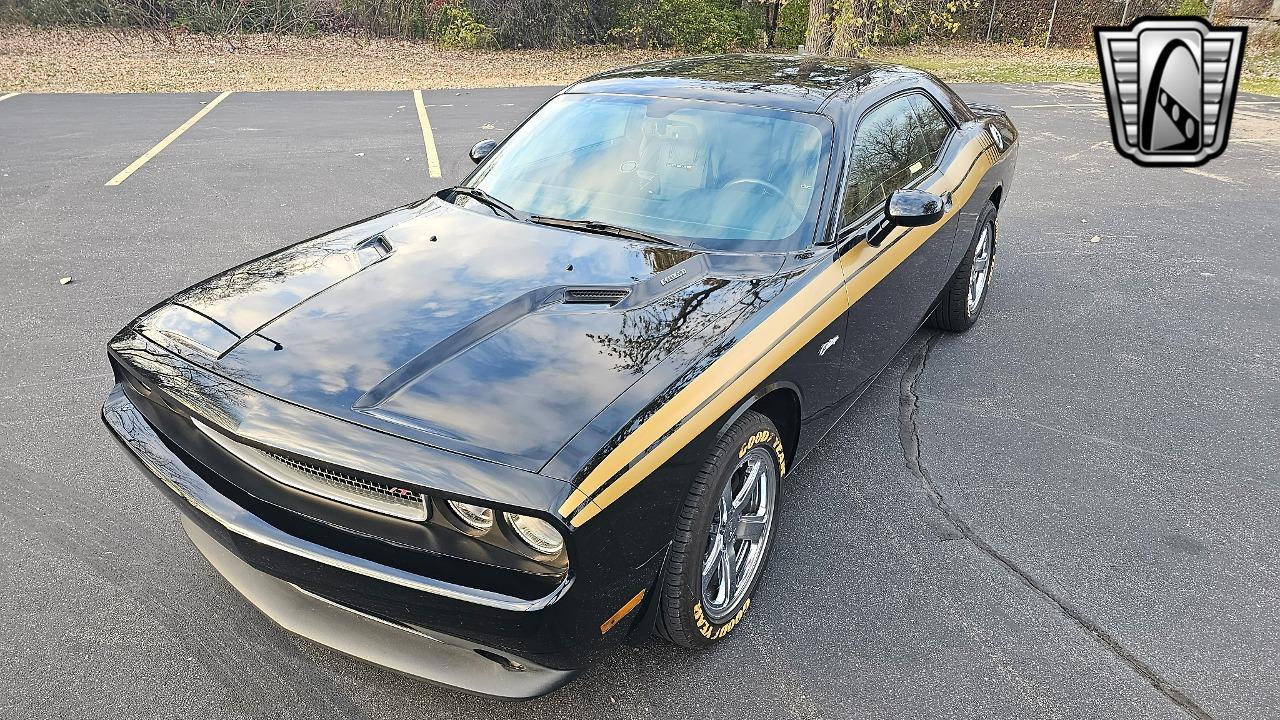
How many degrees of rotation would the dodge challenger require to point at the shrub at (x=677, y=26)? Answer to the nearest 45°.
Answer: approximately 135° to its right

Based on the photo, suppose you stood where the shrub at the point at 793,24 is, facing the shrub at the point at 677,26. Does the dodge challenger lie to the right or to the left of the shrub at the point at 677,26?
left

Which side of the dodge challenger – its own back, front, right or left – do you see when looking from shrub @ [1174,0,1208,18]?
back

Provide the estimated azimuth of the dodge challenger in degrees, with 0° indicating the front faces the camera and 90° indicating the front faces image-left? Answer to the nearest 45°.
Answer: approximately 45°

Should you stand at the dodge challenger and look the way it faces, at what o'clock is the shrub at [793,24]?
The shrub is roughly at 5 o'clock from the dodge challenger.
